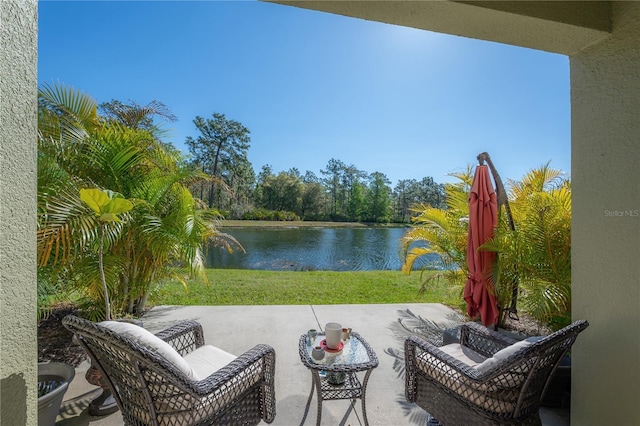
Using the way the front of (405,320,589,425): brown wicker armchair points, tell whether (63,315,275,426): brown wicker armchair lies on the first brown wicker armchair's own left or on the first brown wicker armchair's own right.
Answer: on the first brown wicker armchair's own left

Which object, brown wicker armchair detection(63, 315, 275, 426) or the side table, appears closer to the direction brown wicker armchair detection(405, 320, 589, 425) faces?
the side table

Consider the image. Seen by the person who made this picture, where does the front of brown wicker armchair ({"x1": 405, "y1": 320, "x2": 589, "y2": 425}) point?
facing away from the viewer and to the left of the viewer

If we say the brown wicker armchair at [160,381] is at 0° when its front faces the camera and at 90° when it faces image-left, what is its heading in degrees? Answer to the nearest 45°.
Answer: approximately 225°

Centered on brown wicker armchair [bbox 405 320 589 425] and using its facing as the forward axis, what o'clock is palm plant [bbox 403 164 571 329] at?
The palm plant is roughly at 2 o'clock from the brown wicker armchair.
